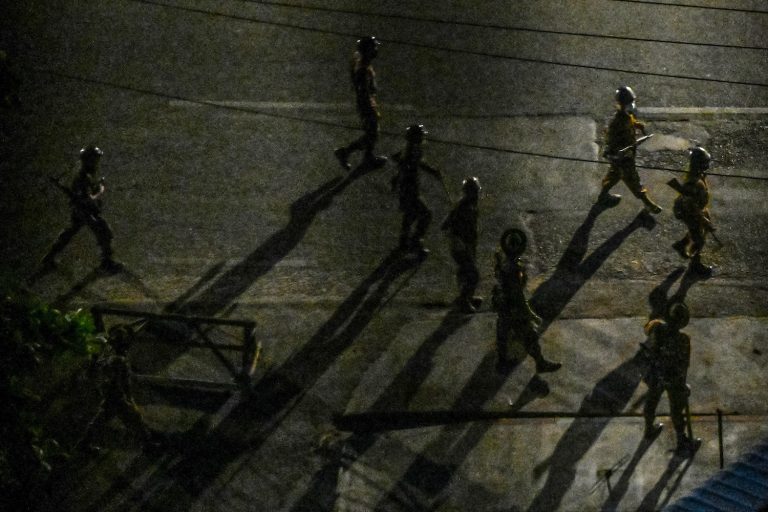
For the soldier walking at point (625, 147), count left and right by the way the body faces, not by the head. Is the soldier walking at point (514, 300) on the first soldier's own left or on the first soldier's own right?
on the first soldier's own right
